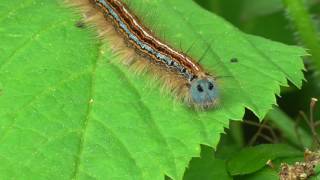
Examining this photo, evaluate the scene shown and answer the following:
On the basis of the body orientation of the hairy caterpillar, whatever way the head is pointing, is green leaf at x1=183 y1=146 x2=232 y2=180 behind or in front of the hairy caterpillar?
in front

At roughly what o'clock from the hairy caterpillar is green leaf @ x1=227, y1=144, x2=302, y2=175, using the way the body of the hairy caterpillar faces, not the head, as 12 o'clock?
The green leaf is roughly at 11 o'clock from the hairy caterpillar.

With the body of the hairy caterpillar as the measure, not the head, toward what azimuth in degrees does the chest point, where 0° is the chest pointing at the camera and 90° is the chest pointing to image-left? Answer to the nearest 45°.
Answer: approximately 315°
